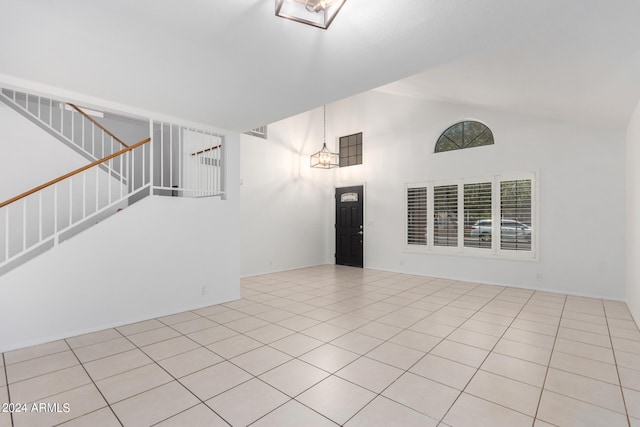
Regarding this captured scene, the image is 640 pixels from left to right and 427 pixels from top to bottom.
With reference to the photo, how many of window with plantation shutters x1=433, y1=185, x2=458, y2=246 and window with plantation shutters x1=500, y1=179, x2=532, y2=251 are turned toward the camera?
2

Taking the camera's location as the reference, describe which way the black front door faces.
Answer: facing the viewer and to the left of the viewer

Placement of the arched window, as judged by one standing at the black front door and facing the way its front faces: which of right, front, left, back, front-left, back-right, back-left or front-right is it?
left

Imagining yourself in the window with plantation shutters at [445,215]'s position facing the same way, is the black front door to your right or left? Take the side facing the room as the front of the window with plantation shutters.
on your right

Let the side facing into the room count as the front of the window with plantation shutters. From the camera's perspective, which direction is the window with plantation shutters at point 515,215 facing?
toward the camera

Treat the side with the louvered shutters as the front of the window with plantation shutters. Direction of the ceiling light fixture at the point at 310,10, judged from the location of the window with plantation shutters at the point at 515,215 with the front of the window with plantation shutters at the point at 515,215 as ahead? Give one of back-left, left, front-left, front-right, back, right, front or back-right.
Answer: front

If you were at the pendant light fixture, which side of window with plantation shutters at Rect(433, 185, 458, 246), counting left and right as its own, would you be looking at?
right

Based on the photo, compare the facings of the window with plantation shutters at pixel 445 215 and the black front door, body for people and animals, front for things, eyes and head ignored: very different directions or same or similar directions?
same or similar directions

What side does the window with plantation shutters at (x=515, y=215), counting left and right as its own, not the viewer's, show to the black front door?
right

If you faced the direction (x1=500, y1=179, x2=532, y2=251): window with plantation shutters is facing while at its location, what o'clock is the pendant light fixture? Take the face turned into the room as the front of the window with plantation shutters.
The pendant light fixture is roughly at 3 o'clock from the window with plantation shutters.

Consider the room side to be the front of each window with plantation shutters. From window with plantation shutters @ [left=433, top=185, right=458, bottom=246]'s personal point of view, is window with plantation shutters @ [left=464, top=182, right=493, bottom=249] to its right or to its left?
on its left
